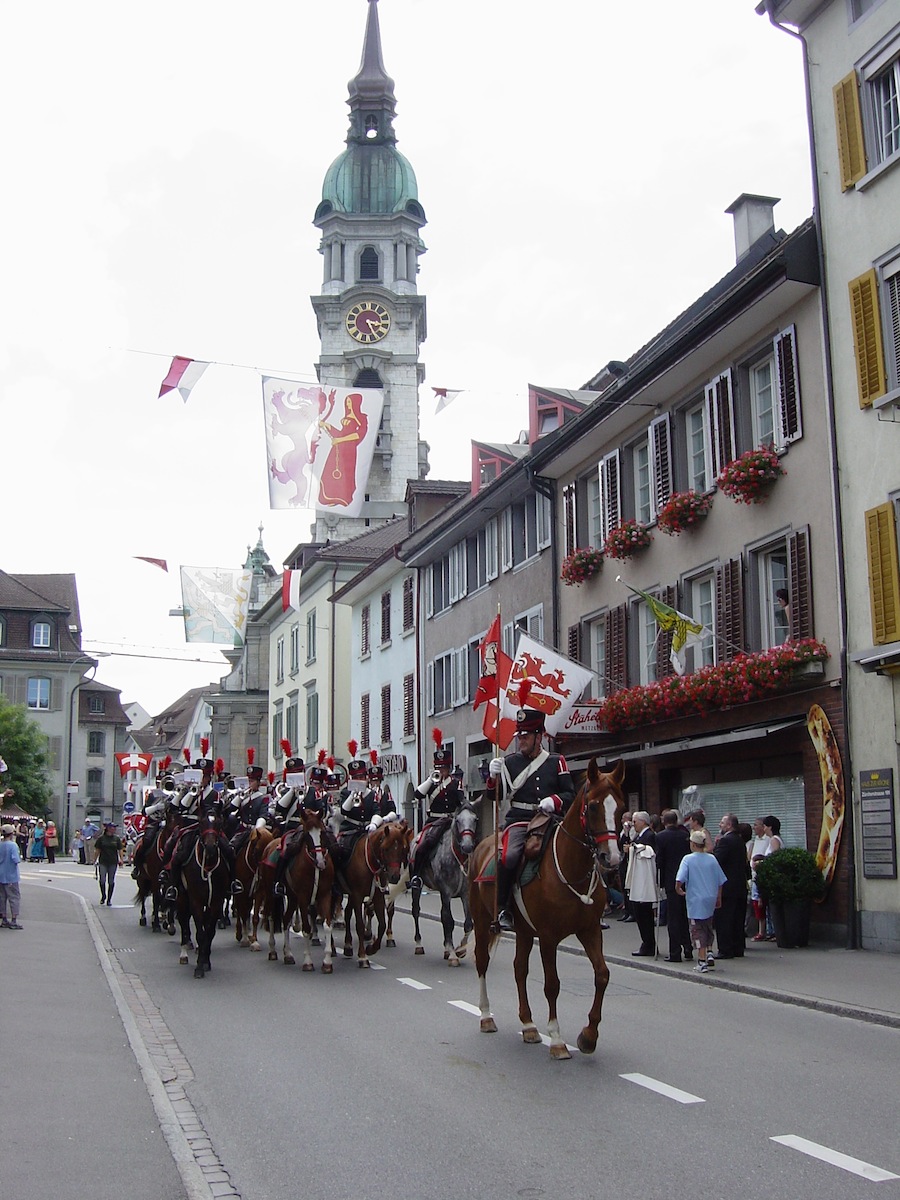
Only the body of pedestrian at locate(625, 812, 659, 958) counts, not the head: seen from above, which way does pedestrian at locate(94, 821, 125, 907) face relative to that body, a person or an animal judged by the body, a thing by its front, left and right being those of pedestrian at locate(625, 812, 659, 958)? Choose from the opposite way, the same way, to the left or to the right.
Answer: to the left

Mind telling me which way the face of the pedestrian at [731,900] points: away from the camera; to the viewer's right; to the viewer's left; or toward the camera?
to the viewer's left

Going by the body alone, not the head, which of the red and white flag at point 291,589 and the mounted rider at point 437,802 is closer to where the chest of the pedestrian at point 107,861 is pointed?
the mounted rider

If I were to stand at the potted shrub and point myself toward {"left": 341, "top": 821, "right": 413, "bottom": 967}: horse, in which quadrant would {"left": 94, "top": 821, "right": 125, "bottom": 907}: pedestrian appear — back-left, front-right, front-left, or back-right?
front-right

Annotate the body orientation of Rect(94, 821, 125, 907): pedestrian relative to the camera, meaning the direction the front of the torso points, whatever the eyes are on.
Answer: toward the camera

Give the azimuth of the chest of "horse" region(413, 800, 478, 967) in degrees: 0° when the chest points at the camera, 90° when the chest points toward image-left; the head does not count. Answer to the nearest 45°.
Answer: approximately 315°

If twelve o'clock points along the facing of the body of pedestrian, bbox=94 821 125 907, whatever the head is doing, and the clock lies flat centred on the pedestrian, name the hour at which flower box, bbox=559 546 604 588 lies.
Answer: The flower box is roughly at 10 o'clock from the pedestrian.

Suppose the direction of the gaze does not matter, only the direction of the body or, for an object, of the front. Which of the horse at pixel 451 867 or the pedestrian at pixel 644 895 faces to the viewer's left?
the pedestrian

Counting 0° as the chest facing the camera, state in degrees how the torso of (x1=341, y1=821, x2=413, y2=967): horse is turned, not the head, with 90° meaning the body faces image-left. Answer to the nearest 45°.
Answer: approximately 315°

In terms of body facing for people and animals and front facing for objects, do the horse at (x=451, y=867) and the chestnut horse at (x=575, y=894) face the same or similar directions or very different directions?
same or similar directions

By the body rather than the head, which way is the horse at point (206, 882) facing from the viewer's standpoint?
toward the camera

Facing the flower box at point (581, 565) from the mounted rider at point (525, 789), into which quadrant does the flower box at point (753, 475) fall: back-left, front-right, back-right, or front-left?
front-right

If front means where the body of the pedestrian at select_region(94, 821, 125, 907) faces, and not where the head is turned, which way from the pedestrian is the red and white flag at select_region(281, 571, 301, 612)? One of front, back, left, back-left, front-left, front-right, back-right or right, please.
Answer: back-left

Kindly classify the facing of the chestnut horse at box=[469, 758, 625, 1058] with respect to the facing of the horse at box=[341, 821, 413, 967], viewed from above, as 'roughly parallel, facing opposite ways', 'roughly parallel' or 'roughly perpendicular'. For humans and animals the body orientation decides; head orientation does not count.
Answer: roughly parallel
